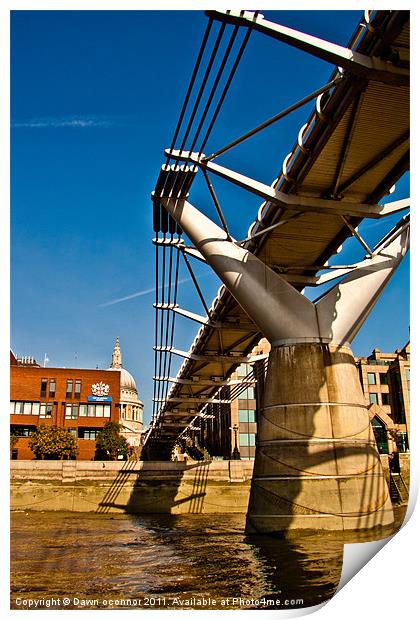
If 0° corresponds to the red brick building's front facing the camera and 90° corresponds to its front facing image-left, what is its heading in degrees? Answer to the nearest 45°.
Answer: approximately 0°

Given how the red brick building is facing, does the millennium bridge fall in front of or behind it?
in front
